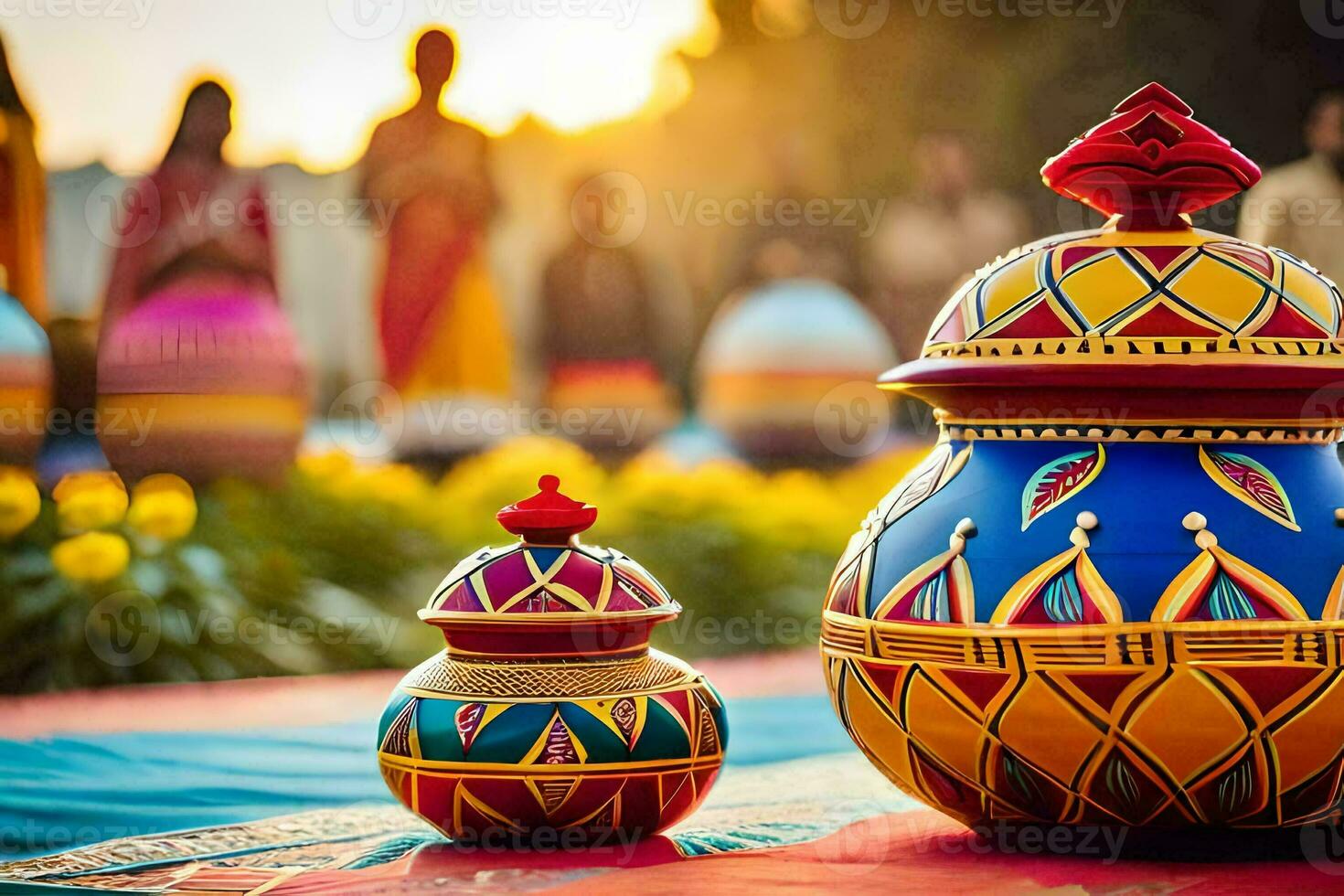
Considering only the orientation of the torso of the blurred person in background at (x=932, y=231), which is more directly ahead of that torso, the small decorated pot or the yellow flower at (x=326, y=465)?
the small decorated pot

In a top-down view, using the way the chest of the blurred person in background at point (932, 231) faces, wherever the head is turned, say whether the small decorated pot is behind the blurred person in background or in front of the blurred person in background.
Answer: in front

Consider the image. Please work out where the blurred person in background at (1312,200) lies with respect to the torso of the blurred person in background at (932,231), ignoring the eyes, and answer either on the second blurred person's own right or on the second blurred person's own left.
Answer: on the second blurred person's own left

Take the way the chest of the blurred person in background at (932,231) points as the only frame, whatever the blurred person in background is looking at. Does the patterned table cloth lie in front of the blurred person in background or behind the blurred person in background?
in front

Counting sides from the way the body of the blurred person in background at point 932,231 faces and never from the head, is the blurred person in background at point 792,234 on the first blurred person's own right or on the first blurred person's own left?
on the first blurred person's own right

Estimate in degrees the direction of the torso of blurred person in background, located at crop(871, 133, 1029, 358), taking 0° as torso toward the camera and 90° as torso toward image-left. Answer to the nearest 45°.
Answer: approximately 0°

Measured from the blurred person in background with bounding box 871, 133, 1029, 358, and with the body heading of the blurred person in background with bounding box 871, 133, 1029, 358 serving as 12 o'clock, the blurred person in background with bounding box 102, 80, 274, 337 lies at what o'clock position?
the blurred person in background with bounding box 102, 80, 274, 337 is roughly at 2 o'clock from the blurred person in background with bounding box 871, 133, 1029, 358.

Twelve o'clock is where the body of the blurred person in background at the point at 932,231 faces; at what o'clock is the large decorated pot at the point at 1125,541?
The large decorated pot is roughly at 12 o'clock from the blurred person in background.

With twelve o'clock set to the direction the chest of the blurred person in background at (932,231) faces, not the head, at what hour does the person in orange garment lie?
The person in orange garment is roughly at 2 o'clock from the blurred person in background.

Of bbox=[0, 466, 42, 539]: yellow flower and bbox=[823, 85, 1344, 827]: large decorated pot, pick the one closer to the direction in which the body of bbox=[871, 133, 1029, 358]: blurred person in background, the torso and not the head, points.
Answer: the large decorated pot

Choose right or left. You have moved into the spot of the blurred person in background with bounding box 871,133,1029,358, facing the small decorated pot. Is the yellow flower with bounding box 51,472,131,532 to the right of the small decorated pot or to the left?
right

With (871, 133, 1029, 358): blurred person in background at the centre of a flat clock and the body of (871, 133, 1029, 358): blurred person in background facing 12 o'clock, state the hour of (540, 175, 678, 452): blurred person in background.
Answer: (540, 175, 678, 452): blurred person in background is roughly at 2 o'clock from (871, 133, 1029, 358): blurred person in background.

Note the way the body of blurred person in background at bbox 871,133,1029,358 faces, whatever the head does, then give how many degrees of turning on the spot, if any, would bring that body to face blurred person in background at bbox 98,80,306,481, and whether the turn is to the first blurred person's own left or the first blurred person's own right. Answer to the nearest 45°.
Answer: approximately 45° to the first blurred person's own right

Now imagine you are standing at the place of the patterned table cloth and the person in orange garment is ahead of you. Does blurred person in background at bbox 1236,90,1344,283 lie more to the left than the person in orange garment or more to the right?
right

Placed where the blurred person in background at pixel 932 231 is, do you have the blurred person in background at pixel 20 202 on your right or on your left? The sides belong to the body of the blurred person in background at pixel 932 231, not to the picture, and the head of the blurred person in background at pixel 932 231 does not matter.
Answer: on your right
